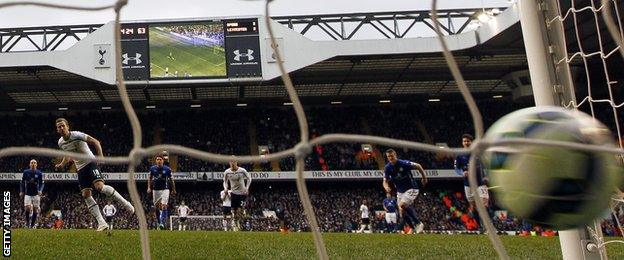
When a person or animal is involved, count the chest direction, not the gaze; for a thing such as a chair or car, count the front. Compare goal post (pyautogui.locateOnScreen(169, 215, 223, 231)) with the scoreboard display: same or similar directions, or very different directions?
same or similar directions

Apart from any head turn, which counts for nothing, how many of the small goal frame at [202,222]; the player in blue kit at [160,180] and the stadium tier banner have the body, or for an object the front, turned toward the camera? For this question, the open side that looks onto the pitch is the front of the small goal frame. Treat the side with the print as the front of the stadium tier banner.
3

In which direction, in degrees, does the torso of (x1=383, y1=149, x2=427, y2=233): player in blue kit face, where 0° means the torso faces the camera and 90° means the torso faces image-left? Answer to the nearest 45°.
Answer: approximately 45°

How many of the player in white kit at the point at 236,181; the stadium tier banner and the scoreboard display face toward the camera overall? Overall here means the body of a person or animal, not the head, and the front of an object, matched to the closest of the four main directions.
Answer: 3

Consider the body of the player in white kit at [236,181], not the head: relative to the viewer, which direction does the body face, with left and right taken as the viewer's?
facing the viewer

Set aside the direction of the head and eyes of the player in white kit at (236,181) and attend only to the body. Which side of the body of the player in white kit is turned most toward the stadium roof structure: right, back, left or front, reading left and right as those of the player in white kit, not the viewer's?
back

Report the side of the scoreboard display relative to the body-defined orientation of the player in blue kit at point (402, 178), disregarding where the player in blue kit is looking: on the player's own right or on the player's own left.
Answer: on the player's own right

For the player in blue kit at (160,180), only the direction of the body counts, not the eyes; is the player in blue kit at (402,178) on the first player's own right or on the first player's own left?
on the first player's own left

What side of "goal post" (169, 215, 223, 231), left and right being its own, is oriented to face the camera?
front

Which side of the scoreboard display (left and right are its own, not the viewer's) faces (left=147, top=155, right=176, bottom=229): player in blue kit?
front

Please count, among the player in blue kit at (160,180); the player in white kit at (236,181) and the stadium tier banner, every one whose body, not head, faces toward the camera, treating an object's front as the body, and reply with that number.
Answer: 3

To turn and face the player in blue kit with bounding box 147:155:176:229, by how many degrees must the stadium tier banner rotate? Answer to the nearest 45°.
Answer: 0° — it already faces them

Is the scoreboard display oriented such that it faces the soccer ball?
yes

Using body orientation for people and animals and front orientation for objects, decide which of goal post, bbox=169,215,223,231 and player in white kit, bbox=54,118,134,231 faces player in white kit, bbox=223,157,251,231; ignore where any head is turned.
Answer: the goal post

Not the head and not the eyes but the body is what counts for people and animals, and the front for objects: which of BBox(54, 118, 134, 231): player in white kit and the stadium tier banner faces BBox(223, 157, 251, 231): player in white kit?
the stadium tier banner
